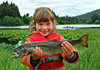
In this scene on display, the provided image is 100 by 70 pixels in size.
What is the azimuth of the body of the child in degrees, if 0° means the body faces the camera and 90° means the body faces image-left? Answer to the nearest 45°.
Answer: approximately 0°
